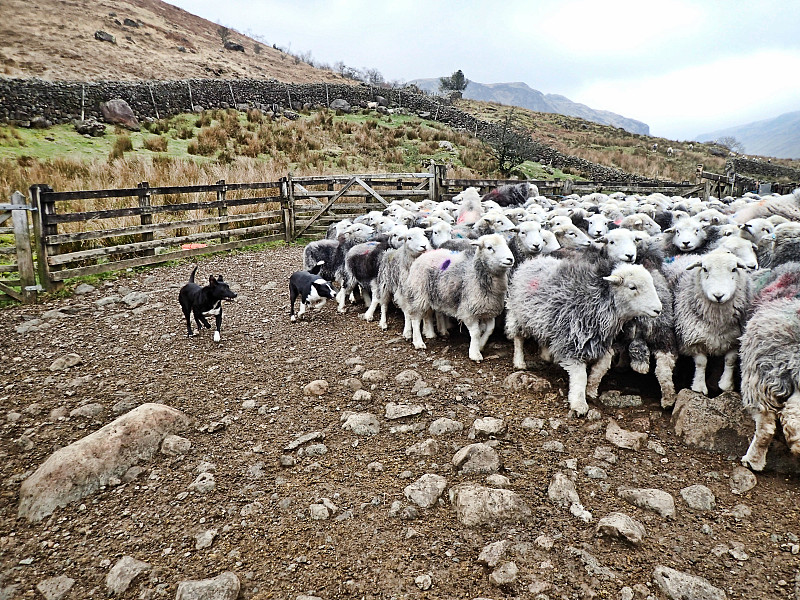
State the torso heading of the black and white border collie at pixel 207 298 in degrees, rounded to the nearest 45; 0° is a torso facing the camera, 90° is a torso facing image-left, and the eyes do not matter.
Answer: approximately 315°

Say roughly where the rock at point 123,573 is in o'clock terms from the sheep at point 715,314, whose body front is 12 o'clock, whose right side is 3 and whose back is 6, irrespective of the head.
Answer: The rock is roughly at 1 o'clock from the sheep.

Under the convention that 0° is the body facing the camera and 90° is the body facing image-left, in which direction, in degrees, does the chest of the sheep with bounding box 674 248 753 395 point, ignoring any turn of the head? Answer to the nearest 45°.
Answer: approximately 0°

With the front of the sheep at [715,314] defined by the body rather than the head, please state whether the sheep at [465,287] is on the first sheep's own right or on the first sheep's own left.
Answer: on the first sheep's own right

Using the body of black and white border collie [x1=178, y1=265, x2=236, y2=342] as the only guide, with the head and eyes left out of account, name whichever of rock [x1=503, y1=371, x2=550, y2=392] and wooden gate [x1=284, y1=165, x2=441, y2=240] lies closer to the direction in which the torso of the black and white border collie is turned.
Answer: the rock

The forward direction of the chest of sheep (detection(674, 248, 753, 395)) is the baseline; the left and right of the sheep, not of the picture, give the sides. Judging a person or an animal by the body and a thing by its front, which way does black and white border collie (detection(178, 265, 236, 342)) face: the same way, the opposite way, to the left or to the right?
to the left

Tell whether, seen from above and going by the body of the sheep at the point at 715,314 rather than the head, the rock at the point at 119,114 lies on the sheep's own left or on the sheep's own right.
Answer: on the sheep's own right

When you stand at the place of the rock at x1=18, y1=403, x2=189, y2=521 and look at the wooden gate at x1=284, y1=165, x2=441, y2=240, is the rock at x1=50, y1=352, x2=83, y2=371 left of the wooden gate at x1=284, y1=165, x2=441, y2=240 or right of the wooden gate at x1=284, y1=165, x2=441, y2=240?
left

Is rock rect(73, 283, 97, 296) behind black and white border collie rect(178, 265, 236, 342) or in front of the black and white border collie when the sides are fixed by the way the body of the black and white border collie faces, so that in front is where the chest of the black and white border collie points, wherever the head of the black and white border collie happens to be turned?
behind

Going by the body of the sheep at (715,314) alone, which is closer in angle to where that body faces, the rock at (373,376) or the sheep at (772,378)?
the sheep

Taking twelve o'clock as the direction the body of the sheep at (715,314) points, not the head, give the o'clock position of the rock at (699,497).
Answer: The rock is roughly at 12 o'clock from the sheep.
